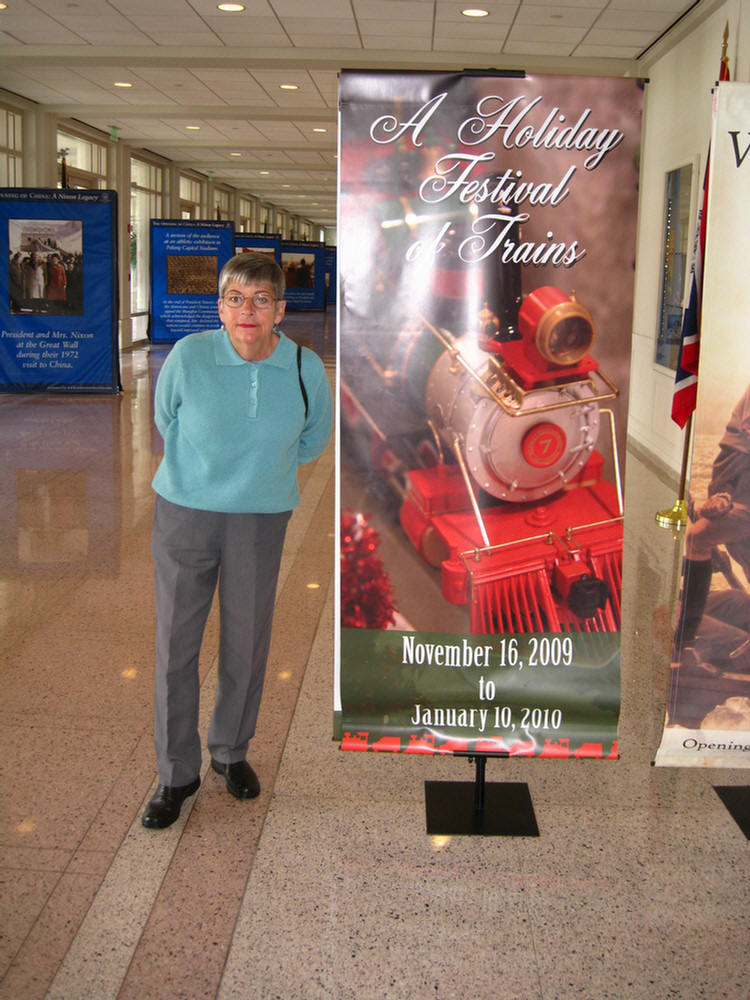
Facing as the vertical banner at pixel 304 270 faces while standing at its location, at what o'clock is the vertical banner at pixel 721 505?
the vertical banner at pixel 721 505 is roughly at 12 o'clock from the vertical banner at pixel 304 270.

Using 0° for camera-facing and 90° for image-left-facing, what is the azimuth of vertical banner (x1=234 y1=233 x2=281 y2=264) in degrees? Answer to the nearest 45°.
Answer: approximately 0°

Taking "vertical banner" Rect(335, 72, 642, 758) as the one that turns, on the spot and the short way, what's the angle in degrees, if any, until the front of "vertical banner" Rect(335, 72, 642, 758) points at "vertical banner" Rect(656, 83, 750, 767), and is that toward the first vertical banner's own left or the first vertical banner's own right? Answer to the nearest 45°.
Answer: approximately 90° to the first vertical banner's own left

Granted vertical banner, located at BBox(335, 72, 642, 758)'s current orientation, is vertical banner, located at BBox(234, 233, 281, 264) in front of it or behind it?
behind

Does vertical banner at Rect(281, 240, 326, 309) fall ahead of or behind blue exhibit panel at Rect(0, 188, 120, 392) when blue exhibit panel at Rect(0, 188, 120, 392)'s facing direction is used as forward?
behind
